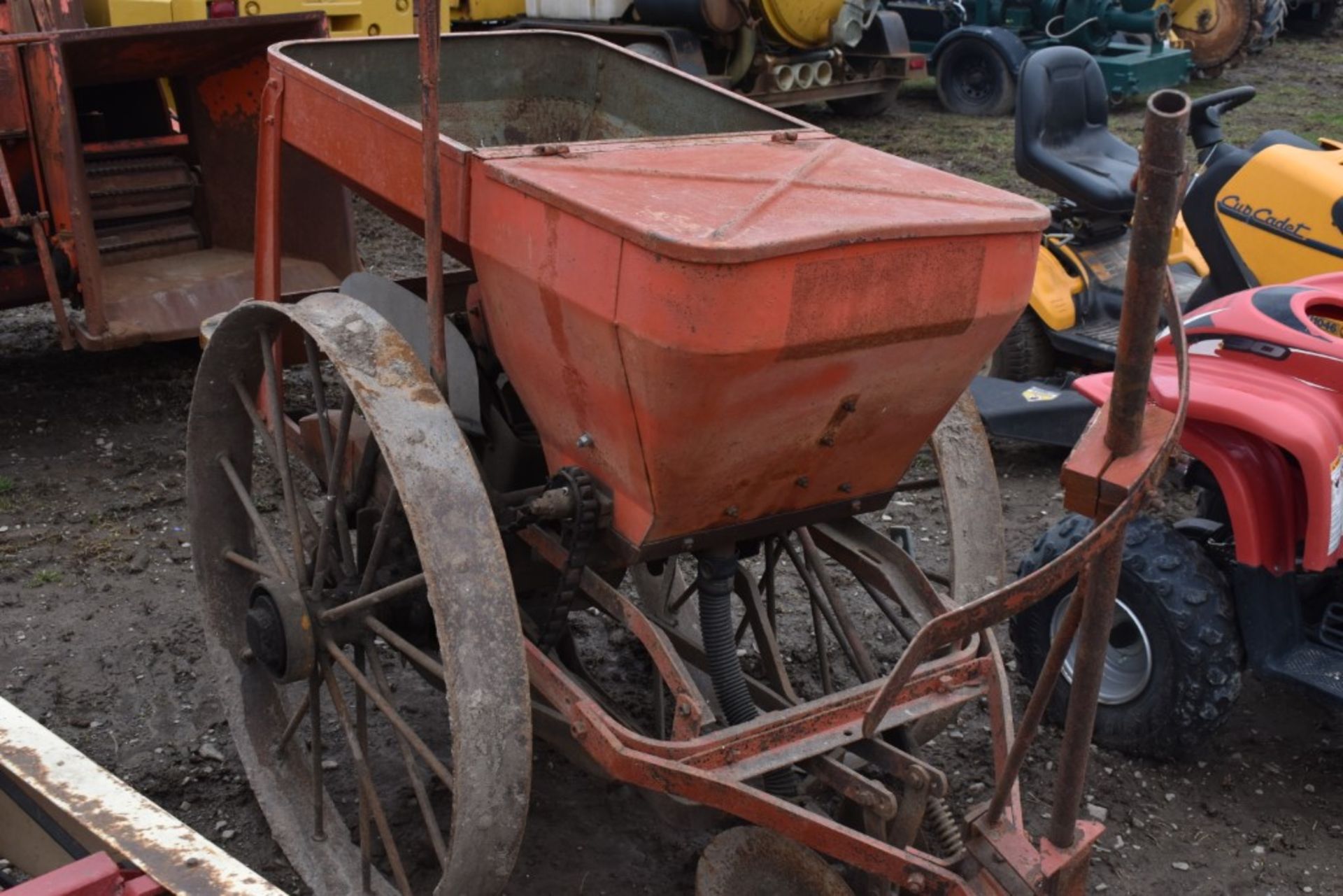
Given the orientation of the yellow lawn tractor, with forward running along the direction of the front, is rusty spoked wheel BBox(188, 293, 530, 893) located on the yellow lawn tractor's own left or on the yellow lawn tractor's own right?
on the yellow lawn tractor's own right

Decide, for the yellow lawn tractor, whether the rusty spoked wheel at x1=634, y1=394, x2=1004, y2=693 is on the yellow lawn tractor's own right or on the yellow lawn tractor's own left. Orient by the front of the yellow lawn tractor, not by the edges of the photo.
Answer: on the yellow lawn tractor's own right

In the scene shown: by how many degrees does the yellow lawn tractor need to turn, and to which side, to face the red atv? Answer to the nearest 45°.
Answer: approximately 45° to its right

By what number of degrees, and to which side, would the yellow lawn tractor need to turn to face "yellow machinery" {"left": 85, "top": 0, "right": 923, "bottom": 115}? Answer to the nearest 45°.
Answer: approximately 180°

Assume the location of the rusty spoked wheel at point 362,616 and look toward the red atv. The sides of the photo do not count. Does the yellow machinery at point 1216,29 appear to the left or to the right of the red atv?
left

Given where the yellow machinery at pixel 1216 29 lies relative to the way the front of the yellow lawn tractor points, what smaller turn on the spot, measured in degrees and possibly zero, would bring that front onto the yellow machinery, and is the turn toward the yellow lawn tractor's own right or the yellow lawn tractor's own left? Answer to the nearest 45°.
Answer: approximately 135° to the yellow lawn tractor's own left

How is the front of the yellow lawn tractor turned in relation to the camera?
facing the viewer and to the right of the viewer
